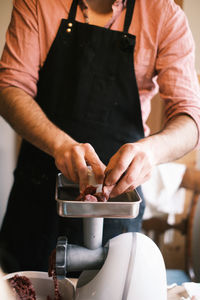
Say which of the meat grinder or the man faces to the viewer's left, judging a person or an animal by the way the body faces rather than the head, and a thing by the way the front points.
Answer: the meat grinder

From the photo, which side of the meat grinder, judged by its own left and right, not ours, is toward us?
left

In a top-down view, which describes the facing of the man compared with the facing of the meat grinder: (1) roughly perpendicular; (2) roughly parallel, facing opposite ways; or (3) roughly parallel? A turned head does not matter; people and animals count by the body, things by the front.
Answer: roughly perpendicular

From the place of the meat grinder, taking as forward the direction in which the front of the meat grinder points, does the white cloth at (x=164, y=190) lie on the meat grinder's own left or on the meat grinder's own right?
on the meat grinder's own right
